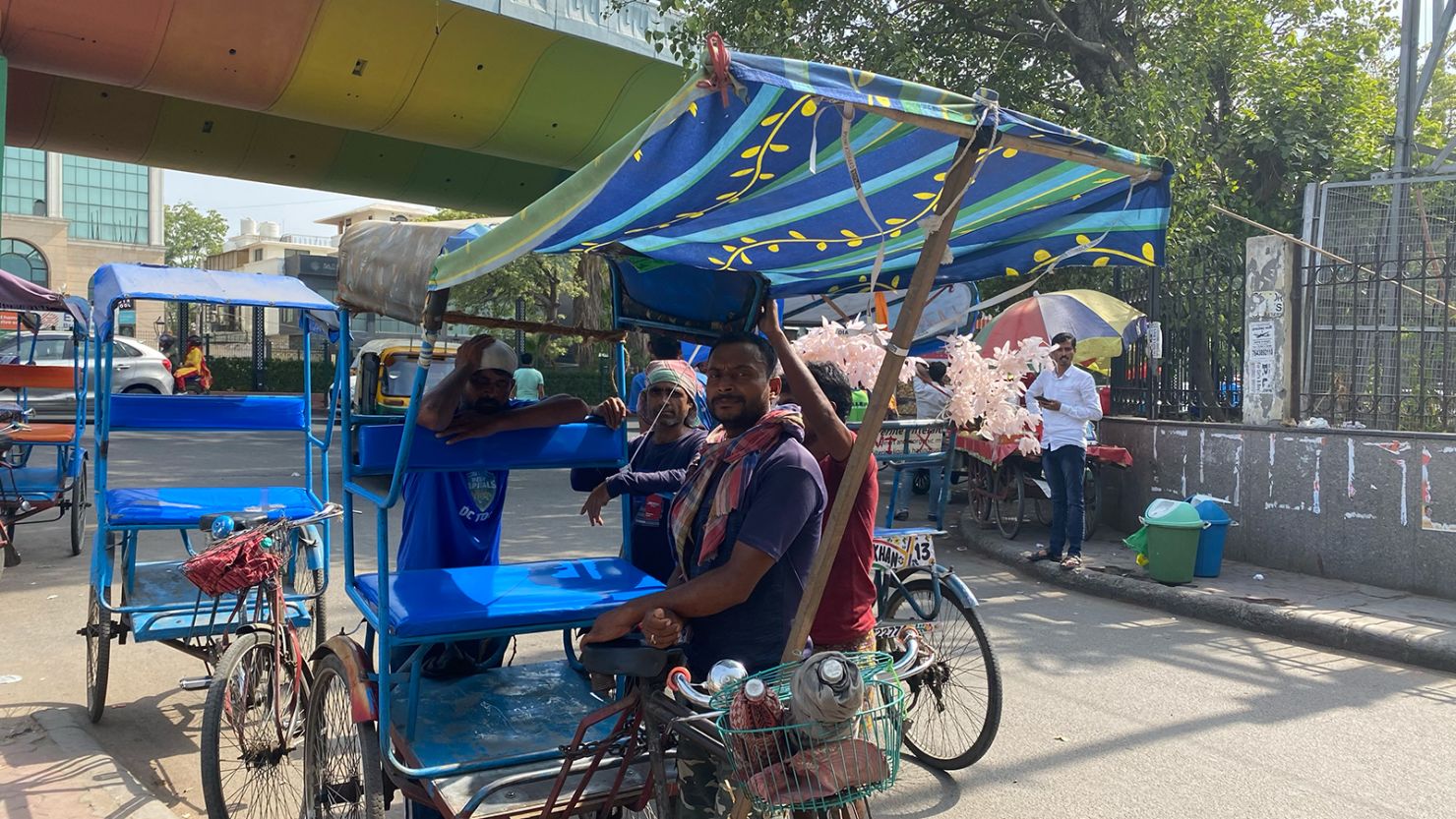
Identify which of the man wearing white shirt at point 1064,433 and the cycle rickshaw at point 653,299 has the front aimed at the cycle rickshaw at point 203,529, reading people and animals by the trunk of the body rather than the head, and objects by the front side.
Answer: the man wearing white shirt

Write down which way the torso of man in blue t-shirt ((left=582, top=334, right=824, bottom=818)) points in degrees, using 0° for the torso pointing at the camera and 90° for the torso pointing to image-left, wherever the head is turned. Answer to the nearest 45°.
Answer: approximately 45°

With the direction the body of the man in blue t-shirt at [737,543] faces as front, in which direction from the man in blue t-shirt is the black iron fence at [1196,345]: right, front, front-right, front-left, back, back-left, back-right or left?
back

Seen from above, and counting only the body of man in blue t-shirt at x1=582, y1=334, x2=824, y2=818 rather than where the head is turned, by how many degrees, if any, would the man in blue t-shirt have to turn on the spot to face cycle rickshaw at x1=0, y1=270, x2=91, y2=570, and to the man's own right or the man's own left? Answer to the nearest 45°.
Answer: approximately 90° to the man's own right

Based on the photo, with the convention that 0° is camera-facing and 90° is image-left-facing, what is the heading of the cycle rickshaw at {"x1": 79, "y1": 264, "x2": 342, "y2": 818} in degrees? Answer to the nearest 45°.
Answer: approximately 0°

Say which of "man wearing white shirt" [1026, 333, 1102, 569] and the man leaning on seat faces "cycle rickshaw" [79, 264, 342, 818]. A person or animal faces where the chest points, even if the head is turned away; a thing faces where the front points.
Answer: the man wearing white shirt

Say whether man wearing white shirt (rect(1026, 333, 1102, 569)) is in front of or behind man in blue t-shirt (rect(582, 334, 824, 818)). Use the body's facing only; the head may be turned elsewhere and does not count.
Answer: behind

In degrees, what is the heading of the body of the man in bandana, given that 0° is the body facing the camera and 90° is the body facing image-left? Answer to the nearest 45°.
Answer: approximately 45°

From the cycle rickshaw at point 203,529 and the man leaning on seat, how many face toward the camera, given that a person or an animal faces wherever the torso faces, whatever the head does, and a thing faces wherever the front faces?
2
